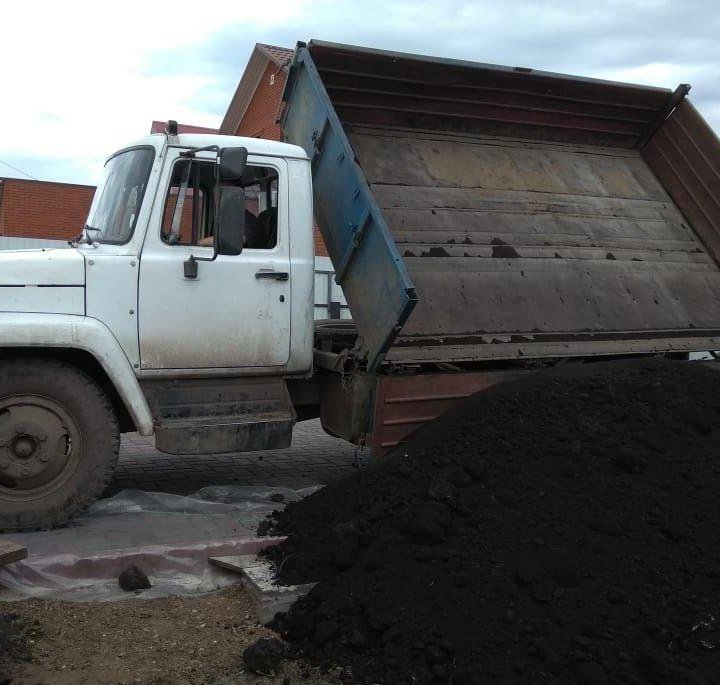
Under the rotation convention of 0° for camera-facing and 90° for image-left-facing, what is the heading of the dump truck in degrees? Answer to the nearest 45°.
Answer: approximately 90°
